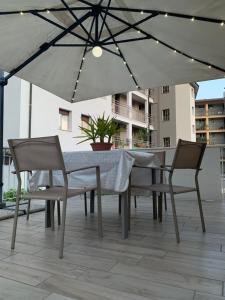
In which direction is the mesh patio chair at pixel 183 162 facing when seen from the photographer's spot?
facing away from the viewer and to the left of the viewer

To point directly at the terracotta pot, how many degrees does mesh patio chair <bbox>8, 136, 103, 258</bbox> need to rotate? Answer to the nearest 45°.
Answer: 0° — it already faces it

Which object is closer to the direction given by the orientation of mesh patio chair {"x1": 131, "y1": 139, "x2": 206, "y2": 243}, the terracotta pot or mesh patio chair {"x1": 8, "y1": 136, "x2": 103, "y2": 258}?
the terracotta pot

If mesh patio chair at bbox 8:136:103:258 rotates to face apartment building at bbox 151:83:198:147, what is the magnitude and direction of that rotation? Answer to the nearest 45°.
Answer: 0° — it already faces it

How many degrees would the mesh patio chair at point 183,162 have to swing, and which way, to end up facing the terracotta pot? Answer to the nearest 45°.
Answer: approximately 45° to its left

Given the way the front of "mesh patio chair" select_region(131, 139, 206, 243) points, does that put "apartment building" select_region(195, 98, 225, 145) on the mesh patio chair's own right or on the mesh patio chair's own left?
on the mesh patio chair's own right

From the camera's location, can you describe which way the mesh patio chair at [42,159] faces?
facing away from the viewer and to the right of the viewer
